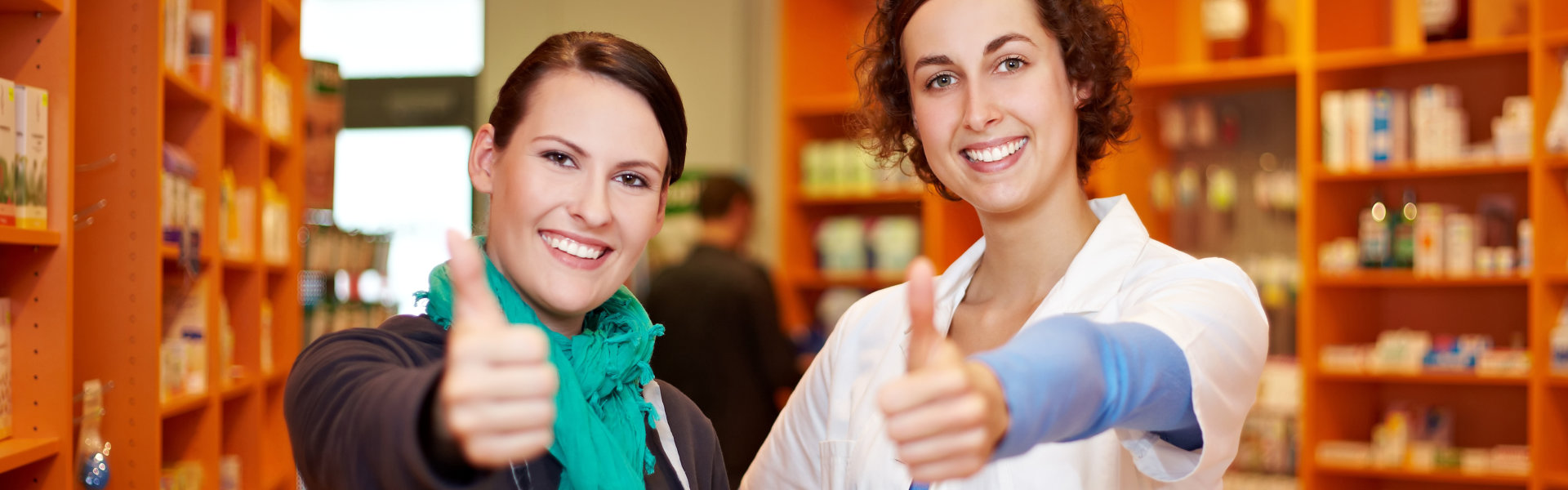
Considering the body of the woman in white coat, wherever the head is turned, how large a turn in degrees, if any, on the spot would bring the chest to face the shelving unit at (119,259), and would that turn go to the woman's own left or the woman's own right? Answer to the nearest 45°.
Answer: approximately 45° to the woman's own right

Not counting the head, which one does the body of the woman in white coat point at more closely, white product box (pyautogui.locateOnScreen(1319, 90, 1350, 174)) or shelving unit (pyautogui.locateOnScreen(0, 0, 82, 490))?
the shelving unit

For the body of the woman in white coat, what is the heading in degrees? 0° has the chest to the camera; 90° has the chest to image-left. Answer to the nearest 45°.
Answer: approximately 45°

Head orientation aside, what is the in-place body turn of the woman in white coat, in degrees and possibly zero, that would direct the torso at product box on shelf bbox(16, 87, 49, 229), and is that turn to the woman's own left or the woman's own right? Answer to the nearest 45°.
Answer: approximately 45° to the woman's own right

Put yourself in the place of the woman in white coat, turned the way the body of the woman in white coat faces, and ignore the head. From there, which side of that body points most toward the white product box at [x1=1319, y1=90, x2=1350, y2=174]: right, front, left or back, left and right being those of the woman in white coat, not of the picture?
back

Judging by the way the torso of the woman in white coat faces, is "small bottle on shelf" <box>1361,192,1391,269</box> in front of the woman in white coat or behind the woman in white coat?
behind

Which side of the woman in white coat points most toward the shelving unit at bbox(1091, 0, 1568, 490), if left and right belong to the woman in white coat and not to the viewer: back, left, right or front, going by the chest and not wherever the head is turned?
back
